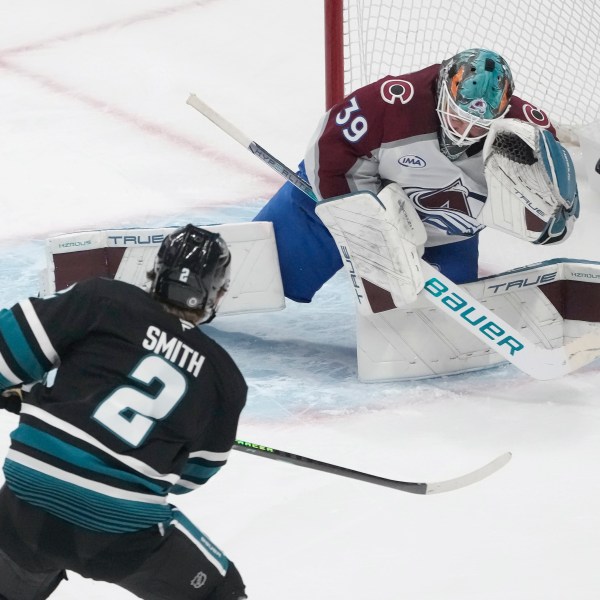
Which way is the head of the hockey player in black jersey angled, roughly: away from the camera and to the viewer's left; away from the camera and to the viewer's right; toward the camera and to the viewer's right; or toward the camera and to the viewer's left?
away from the camera and to the viewer's right

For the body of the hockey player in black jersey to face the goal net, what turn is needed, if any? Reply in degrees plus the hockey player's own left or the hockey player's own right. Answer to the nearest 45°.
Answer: approximately 45° to the hockey player's own right

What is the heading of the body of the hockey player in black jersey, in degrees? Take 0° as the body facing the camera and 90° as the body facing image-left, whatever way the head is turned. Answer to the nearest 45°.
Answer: approximately 180°
